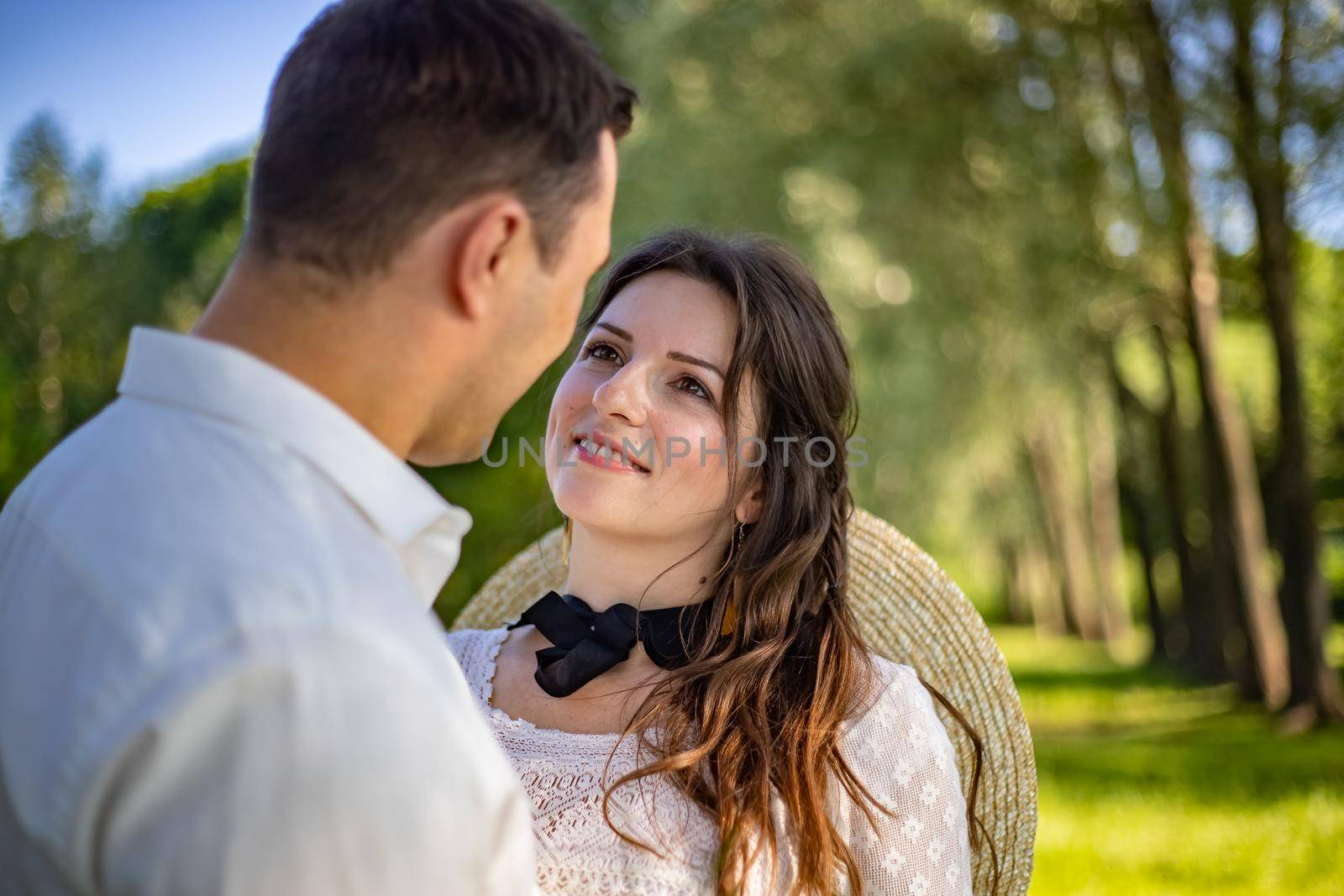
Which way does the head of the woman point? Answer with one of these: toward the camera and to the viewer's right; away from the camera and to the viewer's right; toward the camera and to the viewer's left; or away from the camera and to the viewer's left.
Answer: toward the camera and to the viewer's left

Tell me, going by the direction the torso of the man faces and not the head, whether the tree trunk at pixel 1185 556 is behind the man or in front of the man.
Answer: in front

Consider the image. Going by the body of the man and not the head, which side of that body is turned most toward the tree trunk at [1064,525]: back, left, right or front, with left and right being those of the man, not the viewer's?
front

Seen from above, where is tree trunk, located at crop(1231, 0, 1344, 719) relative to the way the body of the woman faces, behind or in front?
behind

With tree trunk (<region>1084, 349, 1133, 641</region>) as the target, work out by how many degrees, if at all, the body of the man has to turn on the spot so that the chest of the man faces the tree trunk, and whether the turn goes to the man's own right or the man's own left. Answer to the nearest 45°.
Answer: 0° — they already face it

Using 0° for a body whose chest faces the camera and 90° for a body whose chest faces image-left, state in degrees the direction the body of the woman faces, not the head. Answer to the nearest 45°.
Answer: approximately 45°

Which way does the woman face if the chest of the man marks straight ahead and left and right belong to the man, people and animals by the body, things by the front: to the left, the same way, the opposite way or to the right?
the opposite way

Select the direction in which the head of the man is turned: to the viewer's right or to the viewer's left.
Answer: to the viewer's right

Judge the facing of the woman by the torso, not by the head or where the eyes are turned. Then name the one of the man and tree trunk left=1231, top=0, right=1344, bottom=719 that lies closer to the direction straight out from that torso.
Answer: the man

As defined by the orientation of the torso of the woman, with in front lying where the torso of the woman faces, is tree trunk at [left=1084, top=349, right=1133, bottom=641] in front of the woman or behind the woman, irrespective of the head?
behind

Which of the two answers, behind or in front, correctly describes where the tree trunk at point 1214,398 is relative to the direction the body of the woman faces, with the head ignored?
behind

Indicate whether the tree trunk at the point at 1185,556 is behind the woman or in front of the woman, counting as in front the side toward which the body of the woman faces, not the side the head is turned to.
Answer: behind

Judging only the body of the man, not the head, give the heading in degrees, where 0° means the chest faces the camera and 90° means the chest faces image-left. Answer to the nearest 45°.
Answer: approximately 225°
